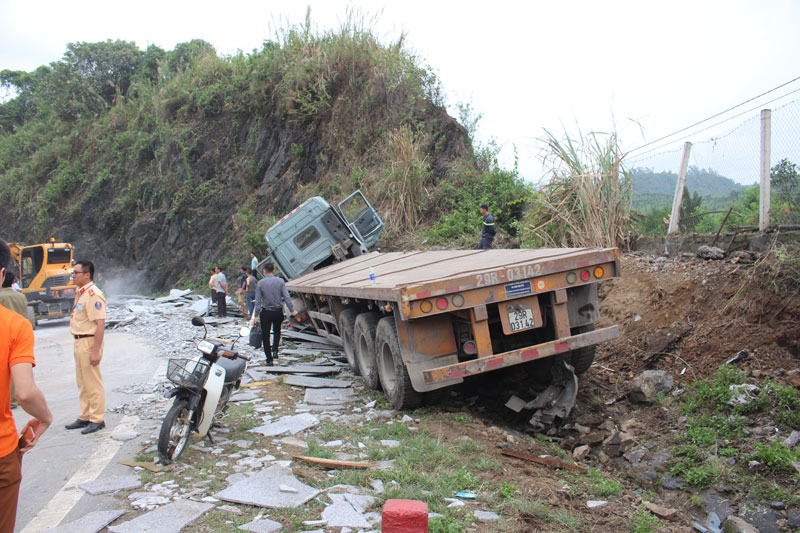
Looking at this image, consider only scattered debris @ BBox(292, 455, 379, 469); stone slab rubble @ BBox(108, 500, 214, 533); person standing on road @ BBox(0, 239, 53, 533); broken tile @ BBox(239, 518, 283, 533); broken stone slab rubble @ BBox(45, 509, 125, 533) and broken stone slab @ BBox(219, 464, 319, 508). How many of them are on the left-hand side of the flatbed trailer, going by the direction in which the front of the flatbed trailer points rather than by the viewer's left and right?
6

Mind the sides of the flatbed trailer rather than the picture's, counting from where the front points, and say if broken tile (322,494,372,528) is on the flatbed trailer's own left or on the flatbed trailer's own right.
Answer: on the flatbed trailer's own left

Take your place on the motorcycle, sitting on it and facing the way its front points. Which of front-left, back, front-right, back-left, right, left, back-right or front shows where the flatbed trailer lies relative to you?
back-left

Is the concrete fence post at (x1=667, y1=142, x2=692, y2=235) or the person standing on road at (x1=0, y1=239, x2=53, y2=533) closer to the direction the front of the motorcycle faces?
the person standing on road

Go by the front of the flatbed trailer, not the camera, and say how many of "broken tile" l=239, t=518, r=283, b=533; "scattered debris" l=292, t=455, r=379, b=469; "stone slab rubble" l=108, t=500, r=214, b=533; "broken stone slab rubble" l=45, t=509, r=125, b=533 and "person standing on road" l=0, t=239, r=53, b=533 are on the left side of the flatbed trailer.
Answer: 5

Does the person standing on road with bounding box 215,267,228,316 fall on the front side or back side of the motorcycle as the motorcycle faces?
on the back side

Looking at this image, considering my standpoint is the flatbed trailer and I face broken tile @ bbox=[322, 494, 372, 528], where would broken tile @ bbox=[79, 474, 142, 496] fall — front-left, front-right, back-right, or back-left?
front-right

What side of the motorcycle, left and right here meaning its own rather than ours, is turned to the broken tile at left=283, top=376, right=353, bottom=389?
back

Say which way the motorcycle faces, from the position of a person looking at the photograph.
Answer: facing the viewer and to the left of the viewer
